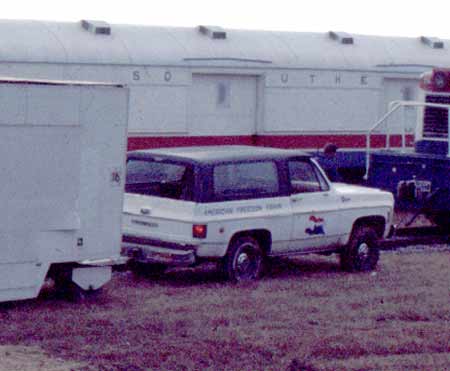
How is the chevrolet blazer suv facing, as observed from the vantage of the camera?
facing away from the viewer and to the right of the viewer

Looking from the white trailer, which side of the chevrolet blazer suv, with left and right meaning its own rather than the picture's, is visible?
back

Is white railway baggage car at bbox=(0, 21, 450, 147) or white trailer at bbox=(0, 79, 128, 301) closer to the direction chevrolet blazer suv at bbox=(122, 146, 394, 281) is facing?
the white railway baggage car

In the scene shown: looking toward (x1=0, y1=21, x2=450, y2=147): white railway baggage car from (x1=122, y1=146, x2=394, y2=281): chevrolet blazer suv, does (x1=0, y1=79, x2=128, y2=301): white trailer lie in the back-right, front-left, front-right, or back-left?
back-left
